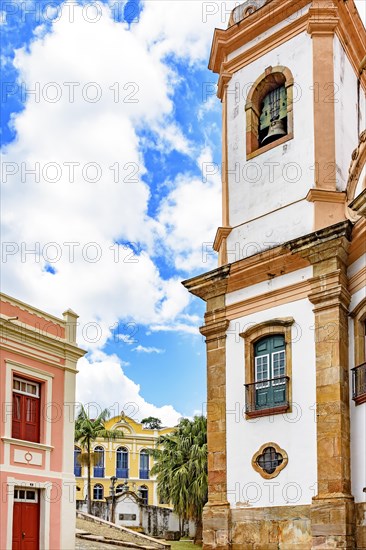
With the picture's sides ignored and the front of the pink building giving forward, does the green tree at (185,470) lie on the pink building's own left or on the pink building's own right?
on the pink building's own left

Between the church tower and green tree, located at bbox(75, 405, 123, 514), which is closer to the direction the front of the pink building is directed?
the church tower

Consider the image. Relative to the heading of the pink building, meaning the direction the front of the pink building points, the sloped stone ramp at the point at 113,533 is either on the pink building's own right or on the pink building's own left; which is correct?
on the pink building's own left

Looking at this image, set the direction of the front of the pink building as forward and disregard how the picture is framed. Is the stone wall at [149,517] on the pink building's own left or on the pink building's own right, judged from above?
on the pink building's own left

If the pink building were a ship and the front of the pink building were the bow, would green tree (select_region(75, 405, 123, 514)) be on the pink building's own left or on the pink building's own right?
on the pink building's own left

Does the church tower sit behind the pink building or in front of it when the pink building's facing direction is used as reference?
in front

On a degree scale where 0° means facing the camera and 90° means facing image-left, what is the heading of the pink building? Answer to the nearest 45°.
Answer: approximately 315°
